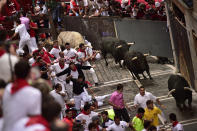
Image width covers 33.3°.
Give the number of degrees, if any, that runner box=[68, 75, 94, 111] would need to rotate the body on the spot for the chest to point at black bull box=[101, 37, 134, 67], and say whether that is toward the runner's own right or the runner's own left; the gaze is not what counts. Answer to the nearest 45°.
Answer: approximately 135° to the runner's own left

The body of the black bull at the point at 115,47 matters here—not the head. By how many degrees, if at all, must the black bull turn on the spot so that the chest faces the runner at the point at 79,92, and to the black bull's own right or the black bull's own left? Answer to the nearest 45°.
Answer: approximately 45° to the black bull's own right

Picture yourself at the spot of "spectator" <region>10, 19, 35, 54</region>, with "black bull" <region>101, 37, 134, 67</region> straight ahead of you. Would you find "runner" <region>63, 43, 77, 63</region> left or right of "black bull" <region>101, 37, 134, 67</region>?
right

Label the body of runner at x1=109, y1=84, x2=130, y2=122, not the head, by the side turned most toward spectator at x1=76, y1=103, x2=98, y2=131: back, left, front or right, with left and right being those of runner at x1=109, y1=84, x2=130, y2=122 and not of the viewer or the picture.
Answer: right

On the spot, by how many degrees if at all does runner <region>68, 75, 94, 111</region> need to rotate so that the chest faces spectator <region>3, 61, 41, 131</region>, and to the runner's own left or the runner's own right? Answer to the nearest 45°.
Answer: approximately 45° to the runner's own right
